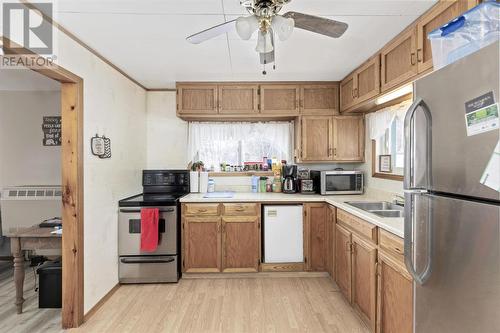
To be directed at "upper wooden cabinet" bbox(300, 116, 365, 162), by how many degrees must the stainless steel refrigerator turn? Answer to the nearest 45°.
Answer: approximately 90° to its right

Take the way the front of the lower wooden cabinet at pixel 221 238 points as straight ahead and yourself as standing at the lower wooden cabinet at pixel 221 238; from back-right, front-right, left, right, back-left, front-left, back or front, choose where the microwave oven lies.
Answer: left

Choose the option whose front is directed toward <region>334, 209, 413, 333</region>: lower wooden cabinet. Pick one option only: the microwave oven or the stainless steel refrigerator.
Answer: the microwave oven

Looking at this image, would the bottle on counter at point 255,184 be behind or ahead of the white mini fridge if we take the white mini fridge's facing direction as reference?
behind

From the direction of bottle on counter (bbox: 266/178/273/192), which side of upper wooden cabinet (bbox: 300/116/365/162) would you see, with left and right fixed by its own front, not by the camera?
right

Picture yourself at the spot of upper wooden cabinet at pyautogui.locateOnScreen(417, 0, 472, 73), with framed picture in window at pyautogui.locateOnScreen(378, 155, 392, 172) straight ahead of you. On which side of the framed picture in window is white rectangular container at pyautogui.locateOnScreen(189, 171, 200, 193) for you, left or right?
left

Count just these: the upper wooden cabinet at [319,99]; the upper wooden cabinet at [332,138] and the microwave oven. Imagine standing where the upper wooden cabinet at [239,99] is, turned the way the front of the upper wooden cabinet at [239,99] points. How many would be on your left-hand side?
3

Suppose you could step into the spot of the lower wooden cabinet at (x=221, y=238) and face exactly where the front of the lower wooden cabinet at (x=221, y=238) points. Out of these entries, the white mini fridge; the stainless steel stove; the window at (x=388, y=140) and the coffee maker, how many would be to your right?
1

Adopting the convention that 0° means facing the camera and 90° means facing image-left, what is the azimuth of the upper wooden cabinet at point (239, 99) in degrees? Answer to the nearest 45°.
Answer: approximately 0°

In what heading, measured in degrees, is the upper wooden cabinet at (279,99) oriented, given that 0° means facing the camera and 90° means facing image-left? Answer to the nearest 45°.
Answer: approximately 0°
